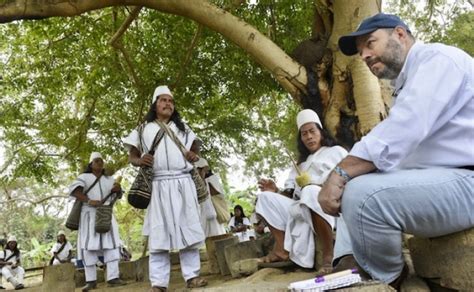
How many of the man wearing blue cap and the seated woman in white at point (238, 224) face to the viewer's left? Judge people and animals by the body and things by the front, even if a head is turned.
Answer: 1

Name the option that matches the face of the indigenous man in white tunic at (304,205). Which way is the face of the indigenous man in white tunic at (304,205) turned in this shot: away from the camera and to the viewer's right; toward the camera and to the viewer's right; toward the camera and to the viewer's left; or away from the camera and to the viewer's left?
toward the camera and to the viewer's left

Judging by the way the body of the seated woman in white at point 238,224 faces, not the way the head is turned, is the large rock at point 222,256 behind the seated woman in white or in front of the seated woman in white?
in front

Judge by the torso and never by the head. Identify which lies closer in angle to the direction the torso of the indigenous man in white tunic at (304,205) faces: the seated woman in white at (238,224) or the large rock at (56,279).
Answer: the large rock

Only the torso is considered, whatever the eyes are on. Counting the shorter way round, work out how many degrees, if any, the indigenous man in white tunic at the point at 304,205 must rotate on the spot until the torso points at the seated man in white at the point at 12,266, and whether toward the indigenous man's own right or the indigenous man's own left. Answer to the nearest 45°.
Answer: approximately 90° to the indigenous man's own right

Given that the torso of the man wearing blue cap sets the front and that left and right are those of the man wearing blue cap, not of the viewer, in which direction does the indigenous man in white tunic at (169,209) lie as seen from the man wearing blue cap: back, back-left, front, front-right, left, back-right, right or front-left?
front-right

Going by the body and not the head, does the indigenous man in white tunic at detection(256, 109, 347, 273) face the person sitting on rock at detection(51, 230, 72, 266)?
no

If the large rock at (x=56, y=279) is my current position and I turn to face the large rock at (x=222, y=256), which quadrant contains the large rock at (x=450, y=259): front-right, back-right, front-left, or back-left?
front-right

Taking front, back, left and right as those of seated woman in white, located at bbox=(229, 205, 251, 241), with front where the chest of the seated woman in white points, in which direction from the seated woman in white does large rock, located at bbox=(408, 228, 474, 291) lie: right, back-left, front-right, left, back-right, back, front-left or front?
front

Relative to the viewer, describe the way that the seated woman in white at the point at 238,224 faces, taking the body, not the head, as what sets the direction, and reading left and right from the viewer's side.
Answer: facing the viewer

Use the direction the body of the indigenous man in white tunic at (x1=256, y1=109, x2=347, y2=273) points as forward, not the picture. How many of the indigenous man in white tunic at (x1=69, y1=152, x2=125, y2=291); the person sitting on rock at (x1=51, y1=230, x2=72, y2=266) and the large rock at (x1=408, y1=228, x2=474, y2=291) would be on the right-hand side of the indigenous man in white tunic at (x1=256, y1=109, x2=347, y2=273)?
2

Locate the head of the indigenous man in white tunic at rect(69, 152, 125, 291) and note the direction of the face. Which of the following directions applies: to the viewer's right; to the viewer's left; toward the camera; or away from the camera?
toward the camera

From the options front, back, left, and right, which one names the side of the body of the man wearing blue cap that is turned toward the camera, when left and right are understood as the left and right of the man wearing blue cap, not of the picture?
left

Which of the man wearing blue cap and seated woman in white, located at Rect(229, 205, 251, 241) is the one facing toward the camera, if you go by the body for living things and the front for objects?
the seated woman in white

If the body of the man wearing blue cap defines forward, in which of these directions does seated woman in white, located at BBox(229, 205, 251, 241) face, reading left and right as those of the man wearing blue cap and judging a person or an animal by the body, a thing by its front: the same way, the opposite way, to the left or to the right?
to the left

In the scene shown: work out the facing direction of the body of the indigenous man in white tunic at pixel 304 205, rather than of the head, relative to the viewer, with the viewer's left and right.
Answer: facing the viewer and to the left of the viewer

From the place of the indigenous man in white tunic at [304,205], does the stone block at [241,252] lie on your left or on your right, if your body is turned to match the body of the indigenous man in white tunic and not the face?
on your right
